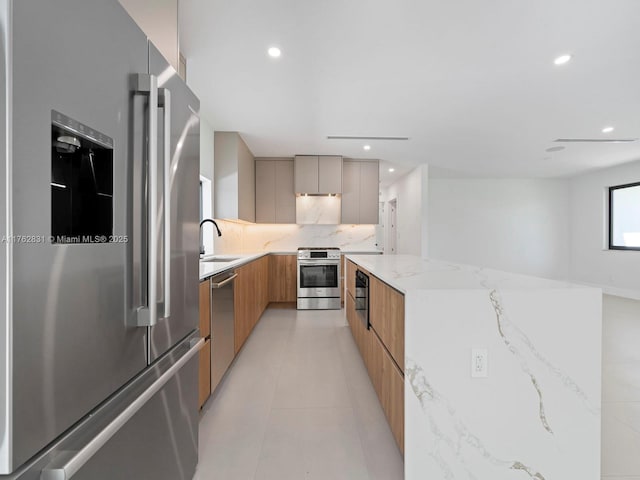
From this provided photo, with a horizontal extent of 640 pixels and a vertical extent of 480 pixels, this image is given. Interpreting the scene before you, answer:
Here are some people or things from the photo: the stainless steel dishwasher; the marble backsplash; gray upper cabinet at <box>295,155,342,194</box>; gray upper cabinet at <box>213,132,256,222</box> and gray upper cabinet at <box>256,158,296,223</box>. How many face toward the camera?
3

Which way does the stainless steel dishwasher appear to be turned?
to the viewer's right

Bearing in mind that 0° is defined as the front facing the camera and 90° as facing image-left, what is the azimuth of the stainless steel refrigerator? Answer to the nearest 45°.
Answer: approximately 315°

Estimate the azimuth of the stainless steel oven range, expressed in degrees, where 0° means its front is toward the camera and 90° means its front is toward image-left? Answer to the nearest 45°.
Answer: approximately 0°

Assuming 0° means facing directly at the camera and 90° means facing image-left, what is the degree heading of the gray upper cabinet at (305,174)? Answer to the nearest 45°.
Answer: approximately 0°

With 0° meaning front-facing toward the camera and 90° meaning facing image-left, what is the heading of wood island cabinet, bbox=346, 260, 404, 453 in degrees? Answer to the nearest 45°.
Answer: approximately 90°

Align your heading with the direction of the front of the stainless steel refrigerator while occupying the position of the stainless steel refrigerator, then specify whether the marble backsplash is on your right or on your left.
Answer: on your left

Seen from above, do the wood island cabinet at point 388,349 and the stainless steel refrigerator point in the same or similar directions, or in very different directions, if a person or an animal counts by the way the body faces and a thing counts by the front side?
very different directions
